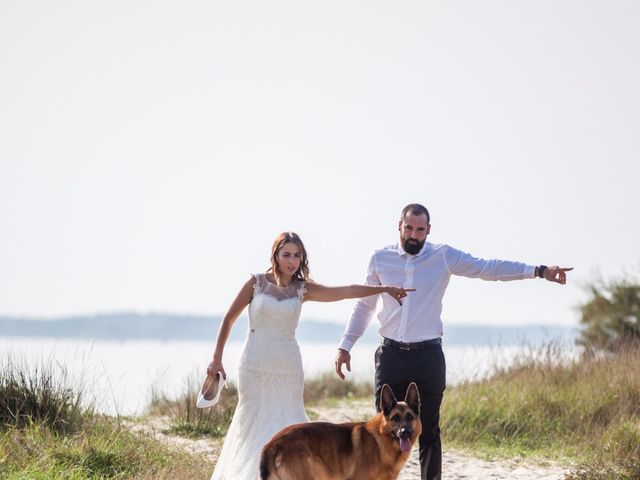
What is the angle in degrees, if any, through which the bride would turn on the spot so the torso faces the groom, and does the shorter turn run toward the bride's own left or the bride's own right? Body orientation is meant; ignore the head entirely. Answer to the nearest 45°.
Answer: approximately 45° to the bride's own left

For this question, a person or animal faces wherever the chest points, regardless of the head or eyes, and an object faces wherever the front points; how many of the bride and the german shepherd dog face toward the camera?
1

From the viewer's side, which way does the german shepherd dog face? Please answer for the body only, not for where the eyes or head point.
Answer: to the viewer's right

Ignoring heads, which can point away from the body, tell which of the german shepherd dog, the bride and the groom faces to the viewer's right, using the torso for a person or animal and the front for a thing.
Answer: the german shepherd dog

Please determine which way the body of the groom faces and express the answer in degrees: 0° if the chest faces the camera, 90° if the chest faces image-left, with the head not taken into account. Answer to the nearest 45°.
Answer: approximately 0°

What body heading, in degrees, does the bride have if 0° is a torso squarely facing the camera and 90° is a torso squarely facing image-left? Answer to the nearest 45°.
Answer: approximately 0°

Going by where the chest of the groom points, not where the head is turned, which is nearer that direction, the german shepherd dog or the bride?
the german shepherd dog

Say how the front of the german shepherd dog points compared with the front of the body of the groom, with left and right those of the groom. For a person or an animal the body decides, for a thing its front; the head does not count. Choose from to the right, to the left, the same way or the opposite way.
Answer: to the left

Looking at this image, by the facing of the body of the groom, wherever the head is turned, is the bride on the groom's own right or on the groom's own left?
on the groom's own right

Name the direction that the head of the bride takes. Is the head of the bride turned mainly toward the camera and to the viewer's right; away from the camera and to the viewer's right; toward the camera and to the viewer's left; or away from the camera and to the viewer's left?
toward the camera and to the viewer's right
